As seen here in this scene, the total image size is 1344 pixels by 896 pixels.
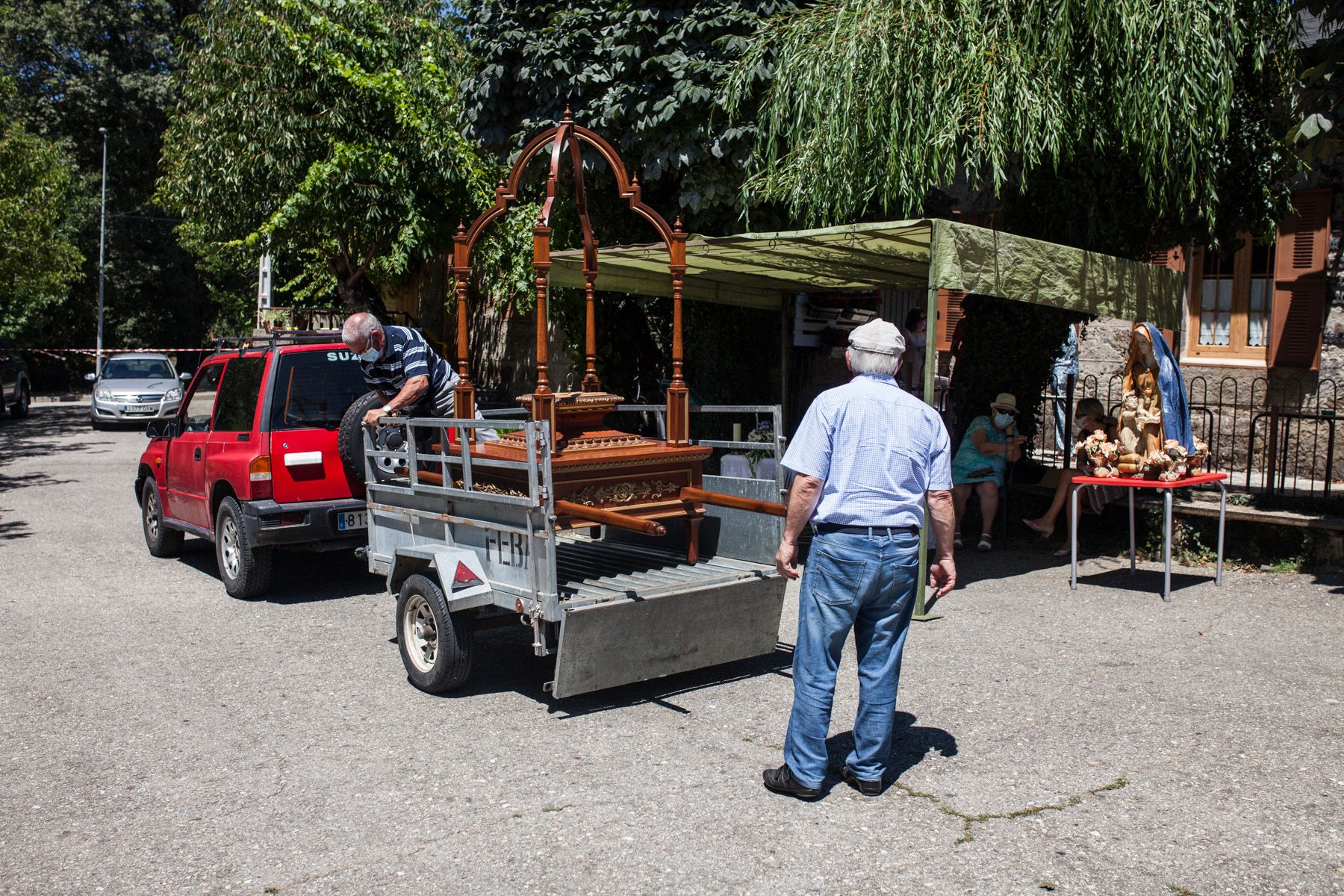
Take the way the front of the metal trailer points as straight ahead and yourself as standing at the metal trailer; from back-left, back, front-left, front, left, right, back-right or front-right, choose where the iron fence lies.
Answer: right

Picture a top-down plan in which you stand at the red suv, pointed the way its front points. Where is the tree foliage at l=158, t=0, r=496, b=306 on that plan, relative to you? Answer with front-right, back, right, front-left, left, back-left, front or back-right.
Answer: front-right

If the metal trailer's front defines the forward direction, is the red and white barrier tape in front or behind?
in front

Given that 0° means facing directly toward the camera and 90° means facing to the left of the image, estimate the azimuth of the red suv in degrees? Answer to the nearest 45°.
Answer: approximately 135°

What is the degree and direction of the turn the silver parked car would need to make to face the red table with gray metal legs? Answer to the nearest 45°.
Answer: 0° — it already faces it

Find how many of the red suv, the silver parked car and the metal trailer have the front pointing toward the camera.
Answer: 1

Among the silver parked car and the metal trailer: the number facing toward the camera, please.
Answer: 1

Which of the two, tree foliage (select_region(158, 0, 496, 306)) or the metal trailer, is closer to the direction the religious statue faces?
the metal trailer

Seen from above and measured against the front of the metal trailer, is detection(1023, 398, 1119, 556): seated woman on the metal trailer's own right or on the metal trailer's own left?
on the metal trailer's own right

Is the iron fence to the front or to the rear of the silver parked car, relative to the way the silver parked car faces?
to the front

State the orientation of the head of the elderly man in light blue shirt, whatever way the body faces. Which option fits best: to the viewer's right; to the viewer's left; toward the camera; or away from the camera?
away from the camera

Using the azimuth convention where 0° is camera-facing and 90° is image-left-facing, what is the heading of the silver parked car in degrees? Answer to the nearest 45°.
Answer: approximately 0°

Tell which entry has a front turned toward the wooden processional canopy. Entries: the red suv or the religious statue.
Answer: the religious statue
